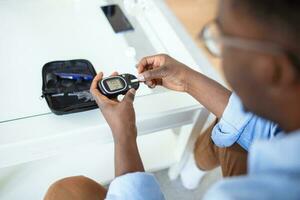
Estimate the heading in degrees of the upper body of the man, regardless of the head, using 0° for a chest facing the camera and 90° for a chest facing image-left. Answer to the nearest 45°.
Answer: approximately 135°

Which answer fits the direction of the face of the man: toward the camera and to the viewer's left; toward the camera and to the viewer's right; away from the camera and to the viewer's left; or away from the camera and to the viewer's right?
away from the camera and to the viewer's left

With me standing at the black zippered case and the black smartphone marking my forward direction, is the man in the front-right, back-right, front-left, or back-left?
back-right
